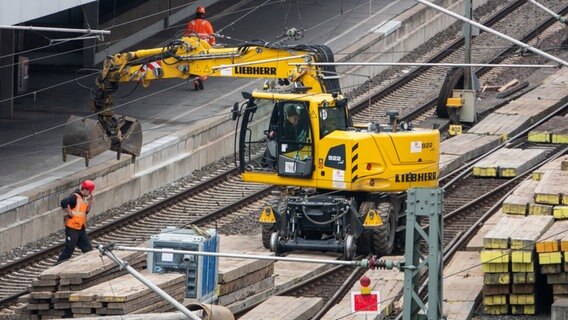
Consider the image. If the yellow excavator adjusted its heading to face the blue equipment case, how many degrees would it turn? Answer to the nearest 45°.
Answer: approximately 45° to its left

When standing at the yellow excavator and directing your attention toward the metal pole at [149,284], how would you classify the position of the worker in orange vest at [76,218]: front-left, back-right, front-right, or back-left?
front-right

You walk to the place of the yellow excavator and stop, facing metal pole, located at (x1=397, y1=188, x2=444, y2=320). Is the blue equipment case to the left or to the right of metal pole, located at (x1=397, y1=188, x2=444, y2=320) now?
right

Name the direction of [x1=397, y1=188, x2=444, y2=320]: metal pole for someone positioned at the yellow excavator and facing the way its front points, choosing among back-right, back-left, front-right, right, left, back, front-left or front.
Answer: left

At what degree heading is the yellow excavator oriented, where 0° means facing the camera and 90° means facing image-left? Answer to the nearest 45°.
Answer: approximately 90°

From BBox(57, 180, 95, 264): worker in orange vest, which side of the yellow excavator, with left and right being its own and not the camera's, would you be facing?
front

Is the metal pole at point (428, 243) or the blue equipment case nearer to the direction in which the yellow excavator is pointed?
the blue equipment case
